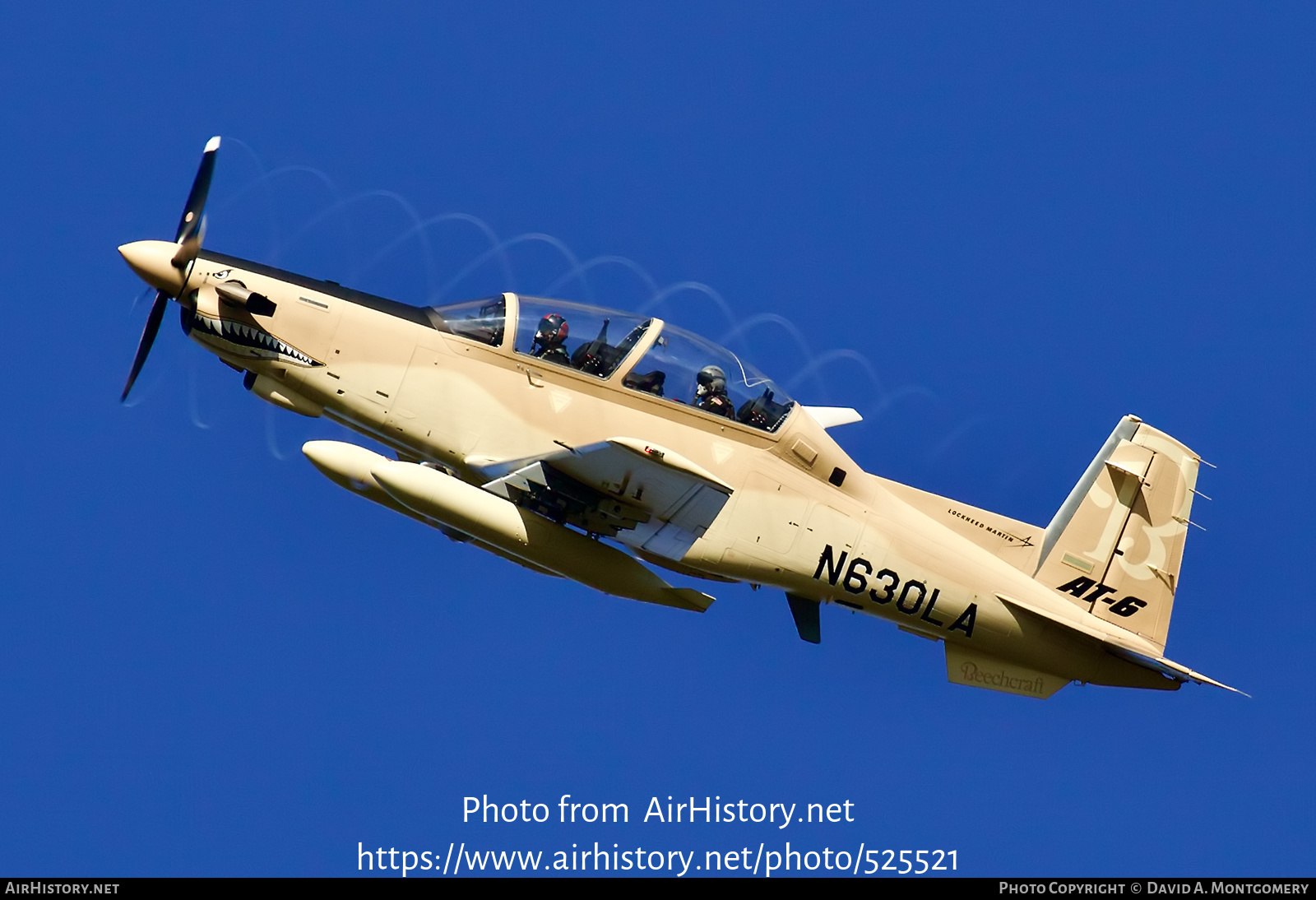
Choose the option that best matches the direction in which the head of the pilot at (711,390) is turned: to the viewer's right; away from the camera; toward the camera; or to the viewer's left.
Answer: to the viewer's left

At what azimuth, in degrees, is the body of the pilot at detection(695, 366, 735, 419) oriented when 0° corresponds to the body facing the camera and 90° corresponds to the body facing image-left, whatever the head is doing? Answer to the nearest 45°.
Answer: approximately 90°

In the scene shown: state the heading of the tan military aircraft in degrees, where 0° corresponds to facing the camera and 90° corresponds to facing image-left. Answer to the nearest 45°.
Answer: approximately 90°
